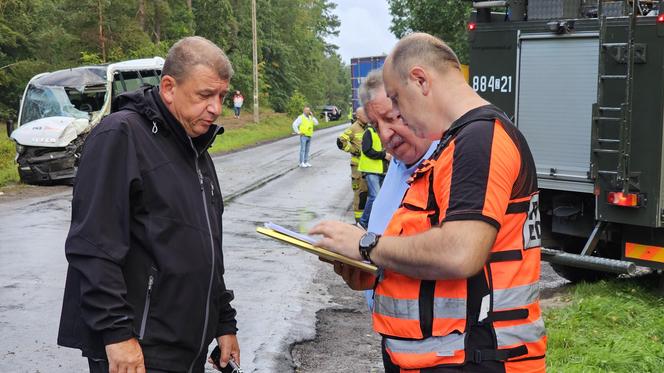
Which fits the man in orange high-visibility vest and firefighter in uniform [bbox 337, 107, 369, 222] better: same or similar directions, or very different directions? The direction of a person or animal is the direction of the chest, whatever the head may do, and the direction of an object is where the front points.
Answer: very different directions

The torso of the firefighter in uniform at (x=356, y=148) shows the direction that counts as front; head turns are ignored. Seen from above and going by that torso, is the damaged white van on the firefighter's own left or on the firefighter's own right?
on the firefighter's own left

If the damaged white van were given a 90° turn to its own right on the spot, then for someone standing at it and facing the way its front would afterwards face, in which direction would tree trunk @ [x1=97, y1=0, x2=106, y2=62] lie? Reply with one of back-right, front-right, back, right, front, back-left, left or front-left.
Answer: front-right

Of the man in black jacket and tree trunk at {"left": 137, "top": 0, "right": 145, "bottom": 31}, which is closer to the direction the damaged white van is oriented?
the man in black jacket

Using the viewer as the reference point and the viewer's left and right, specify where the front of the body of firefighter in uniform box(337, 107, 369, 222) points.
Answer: facing to the right of the viewer

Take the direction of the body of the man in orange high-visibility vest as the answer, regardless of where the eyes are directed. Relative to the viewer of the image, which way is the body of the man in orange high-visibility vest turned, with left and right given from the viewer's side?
facing to the left of the viewer

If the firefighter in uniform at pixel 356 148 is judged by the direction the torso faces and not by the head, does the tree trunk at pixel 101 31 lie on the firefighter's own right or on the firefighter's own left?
on the firefighter's own left

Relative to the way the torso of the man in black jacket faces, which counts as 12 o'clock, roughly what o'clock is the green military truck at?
The green military truck is roughly at 9 o'clock from the man in black jacket.

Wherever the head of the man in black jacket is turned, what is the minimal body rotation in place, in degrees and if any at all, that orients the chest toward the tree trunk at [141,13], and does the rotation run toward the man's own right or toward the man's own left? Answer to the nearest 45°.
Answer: approximately 135° to the man's own left

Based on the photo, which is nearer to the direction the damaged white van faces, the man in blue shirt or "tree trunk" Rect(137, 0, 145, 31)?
the man in blue shirt

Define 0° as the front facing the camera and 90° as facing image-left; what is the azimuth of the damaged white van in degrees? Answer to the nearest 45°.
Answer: approximately 45°

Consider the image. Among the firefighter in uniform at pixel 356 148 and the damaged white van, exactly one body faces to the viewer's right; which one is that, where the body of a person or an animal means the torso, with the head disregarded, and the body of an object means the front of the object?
the firefighter in uniform

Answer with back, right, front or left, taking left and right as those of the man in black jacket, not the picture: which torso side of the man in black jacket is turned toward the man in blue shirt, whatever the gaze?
left

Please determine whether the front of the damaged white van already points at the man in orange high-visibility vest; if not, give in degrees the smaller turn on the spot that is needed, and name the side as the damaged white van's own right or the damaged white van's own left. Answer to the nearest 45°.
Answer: approximately 45° to the damaged white van's own left

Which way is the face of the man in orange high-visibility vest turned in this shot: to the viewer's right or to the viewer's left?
to the viewer's left

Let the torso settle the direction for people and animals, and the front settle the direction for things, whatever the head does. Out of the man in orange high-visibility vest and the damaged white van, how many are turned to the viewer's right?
0
